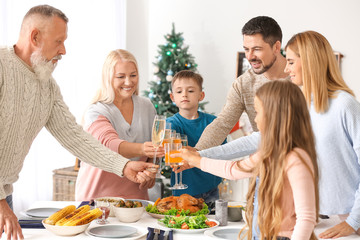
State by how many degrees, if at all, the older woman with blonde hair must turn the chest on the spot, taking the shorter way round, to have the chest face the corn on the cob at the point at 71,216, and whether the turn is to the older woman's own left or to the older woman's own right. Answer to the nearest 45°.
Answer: approximately 45° to the older woman's own right

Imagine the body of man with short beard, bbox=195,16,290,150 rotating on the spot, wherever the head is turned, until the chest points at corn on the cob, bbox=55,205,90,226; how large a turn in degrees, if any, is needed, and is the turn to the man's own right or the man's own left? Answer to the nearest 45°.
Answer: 0° — they already face it

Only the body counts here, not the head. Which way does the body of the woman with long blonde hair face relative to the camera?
to the viewer's left

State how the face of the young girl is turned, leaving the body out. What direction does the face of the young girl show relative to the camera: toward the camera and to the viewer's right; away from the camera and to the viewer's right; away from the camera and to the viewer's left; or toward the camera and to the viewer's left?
away from the camera and to the viewer's left

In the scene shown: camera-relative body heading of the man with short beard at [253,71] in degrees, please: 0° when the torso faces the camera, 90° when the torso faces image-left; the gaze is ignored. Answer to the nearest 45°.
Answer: approximately 45°

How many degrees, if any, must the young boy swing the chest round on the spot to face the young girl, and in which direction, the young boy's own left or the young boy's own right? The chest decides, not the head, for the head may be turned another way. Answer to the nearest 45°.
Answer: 0° — they already face them

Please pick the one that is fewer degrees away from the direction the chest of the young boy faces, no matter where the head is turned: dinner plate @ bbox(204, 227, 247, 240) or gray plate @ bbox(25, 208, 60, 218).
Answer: the dinner plate

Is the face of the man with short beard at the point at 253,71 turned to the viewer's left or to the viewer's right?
to the viewer's left

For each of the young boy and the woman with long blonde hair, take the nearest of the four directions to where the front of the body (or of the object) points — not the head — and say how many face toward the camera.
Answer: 1
